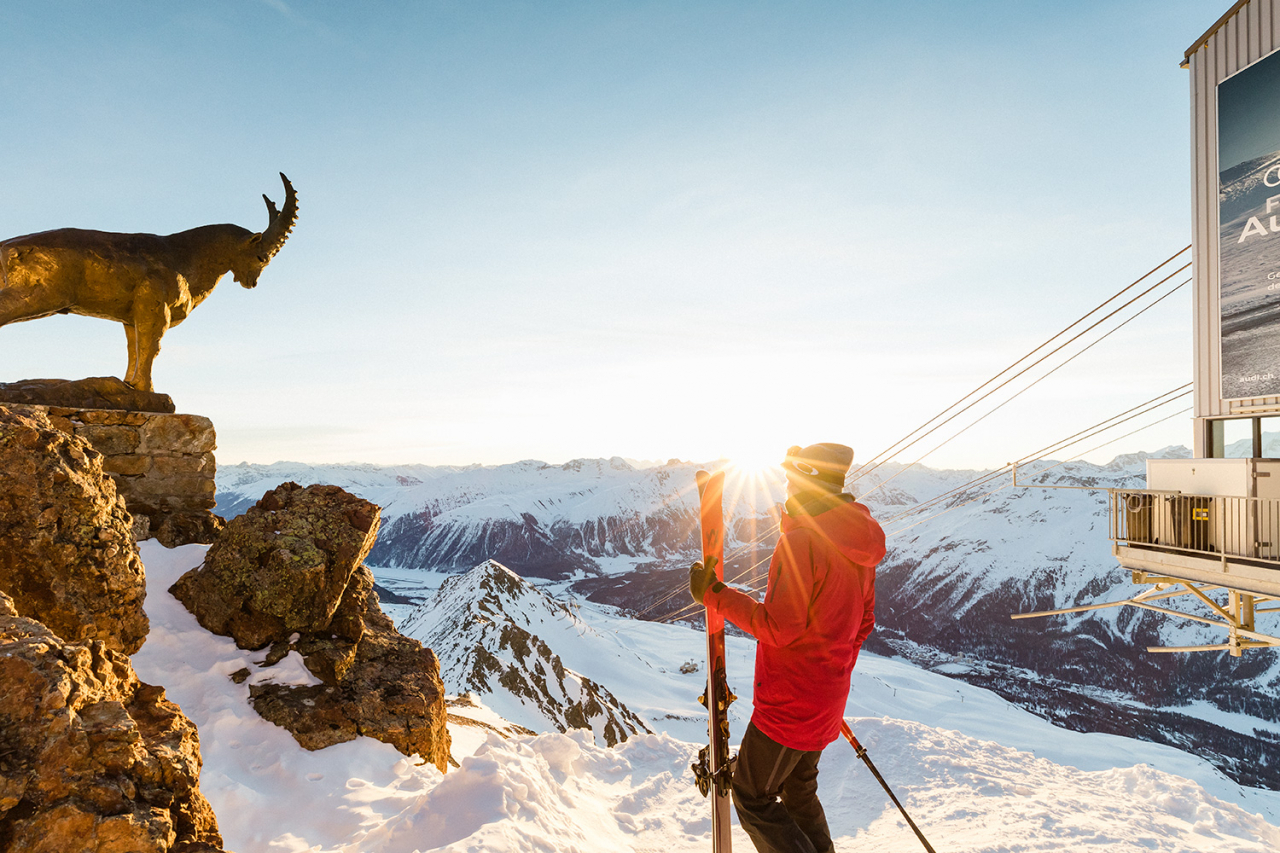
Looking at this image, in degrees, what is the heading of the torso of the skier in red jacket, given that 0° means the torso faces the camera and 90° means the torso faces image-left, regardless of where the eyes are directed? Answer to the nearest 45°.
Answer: approximately 135°

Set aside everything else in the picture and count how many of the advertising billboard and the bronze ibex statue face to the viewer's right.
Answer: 1

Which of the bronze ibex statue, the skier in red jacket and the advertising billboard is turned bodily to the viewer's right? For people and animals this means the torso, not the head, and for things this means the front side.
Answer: the bronze ibex statue

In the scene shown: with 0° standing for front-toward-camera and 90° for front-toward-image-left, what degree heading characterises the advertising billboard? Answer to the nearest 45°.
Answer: approximately 45°

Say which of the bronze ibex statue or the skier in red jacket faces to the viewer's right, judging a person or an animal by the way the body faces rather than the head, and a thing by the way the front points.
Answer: the bronze ibex statue

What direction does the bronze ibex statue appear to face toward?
to the viewer's right

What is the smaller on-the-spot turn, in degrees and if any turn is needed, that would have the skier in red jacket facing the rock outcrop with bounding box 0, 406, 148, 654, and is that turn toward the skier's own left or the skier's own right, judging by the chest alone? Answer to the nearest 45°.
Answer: approximately 45° to the skier's own left
